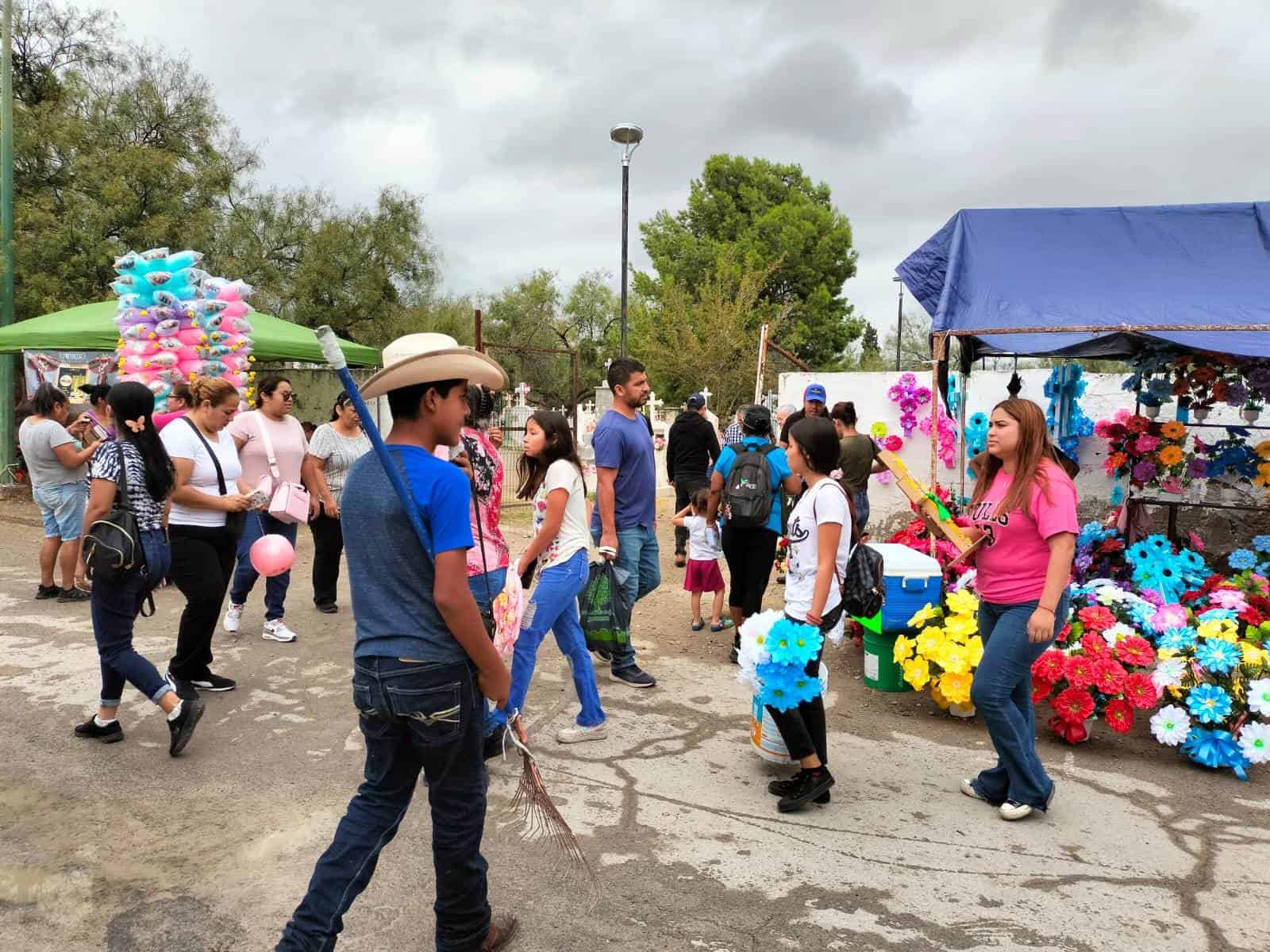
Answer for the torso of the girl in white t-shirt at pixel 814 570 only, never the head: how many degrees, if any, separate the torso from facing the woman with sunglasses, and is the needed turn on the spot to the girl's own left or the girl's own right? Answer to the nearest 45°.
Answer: approximately 45° to the girl's own right

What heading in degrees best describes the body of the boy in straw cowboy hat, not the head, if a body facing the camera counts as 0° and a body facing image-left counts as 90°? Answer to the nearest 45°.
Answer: approximately 225°

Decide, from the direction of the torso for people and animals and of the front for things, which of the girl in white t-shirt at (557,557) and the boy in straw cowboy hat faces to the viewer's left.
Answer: the girl in white t-shirt

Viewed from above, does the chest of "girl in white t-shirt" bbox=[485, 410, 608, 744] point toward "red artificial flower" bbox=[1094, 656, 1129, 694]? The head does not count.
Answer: no

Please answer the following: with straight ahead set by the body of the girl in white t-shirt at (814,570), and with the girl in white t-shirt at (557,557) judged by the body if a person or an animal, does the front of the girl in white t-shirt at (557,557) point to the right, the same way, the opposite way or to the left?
the same way

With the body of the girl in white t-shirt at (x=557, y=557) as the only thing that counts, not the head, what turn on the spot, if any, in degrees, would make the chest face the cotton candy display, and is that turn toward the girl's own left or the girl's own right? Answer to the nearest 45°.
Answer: approximately 45° to the girl's own right

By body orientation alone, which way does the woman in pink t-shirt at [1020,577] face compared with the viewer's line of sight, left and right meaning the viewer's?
facing the viewer and to the left of the viewer

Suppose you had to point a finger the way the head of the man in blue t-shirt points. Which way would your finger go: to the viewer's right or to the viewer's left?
to the viewer's right

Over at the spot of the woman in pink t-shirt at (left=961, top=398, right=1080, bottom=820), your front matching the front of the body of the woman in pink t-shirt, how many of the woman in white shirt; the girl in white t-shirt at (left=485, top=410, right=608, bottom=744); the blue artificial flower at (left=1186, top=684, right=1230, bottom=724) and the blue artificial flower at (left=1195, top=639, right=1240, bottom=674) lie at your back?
2

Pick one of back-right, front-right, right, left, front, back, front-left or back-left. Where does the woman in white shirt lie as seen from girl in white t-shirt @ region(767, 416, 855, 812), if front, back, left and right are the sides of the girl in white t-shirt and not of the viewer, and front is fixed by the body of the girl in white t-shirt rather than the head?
front

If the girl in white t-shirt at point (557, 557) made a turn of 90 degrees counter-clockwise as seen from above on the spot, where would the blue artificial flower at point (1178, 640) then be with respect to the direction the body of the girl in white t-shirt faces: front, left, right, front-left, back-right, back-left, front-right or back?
left

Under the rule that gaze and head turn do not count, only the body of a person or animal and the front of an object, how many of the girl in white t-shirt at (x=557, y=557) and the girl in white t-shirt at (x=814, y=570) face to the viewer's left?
2

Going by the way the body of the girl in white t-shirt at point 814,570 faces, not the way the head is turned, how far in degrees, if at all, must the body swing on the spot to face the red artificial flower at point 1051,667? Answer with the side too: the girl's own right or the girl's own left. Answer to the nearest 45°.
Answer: approximately 135° to the girl's own right

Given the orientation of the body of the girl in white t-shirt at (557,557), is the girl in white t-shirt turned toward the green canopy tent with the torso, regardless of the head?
no

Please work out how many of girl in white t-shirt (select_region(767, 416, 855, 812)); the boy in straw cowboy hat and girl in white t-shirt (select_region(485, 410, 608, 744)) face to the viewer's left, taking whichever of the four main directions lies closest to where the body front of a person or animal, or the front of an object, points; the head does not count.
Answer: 2

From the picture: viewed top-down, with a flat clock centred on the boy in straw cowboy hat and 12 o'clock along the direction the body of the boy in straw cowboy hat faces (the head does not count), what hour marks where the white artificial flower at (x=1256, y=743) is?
The white artificial flower is roughly at 1 o'clock from the boy in straw cowboy hat.

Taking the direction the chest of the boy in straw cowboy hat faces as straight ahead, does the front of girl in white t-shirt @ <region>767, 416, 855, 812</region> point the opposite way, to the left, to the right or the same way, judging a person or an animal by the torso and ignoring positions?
to the left

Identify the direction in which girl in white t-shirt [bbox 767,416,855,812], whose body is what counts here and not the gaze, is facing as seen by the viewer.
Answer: to the viewer's left
